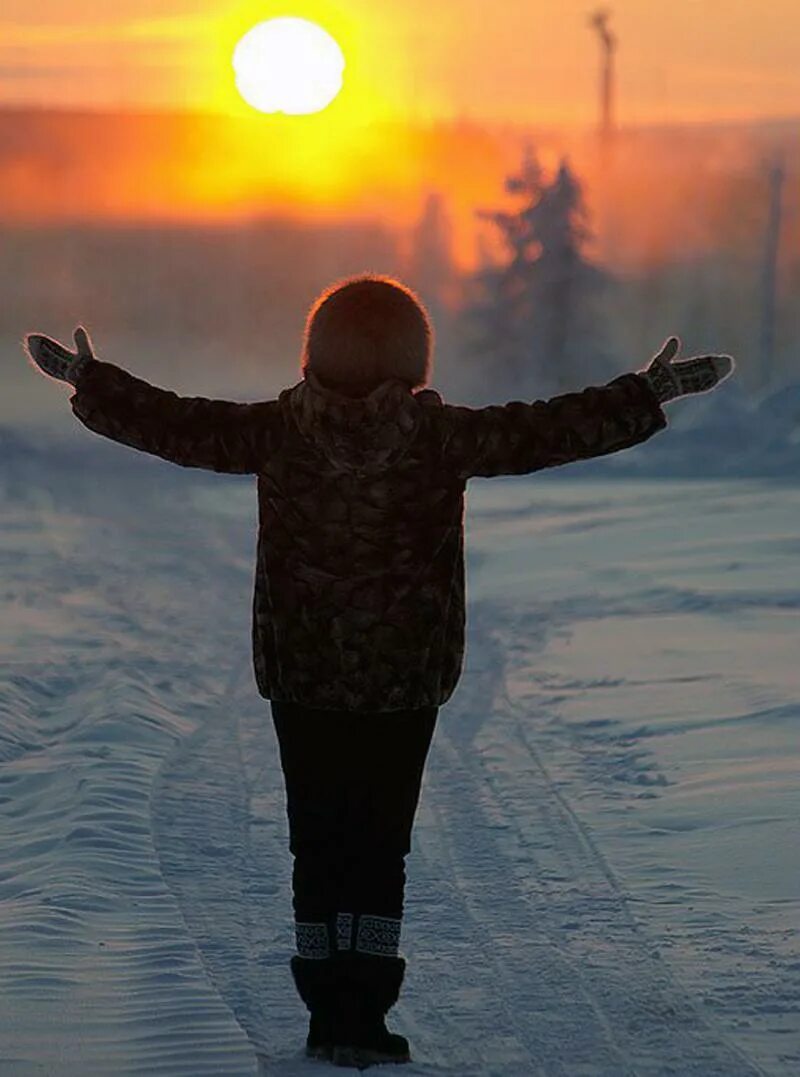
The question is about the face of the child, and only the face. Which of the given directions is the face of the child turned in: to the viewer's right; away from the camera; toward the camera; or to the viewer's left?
away from the camera

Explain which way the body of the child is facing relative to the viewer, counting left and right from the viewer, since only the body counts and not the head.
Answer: facing away from the viewer
